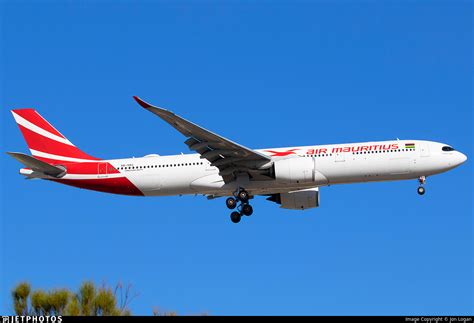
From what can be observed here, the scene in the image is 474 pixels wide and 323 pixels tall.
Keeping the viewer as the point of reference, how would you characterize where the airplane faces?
facing to the right of the viewer
